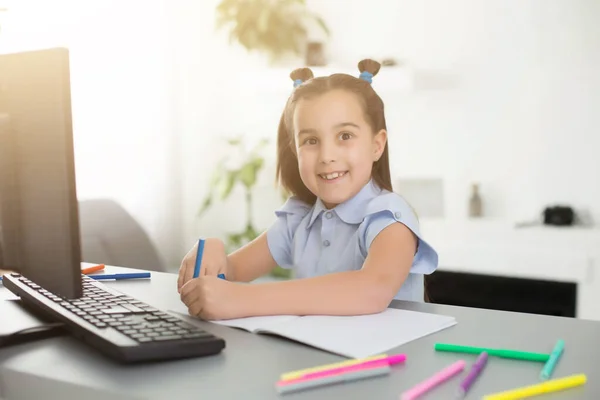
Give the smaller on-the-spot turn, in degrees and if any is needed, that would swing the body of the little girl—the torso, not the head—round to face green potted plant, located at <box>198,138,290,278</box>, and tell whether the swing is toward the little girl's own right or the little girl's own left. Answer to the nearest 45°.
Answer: approximately 135° to the little girl's own right

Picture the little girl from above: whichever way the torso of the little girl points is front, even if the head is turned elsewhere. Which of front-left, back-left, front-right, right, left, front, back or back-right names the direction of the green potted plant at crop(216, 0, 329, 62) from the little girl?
back-right

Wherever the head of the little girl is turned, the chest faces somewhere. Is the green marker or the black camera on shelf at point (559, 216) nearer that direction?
the green marker

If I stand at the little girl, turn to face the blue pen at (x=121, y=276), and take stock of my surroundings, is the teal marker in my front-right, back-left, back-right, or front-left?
back-left

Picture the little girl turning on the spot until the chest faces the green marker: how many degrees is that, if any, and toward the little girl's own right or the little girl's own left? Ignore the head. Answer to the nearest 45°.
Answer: approximately 45° to the little girl's own left

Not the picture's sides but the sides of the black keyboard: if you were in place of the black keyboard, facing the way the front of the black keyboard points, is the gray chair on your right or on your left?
on your left
